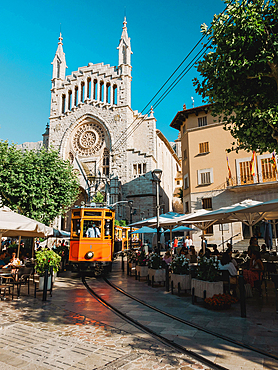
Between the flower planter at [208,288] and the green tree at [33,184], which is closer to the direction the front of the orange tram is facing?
the flower planter

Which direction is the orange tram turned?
toward the camera

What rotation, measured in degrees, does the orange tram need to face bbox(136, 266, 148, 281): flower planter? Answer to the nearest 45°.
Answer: approximately 90° to its left

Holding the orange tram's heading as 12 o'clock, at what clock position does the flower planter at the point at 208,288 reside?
The flower planter is roughly at 11 o'clock from the orange tram.

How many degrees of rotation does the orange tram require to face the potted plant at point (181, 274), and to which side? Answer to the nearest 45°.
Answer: approximately 45° to its left

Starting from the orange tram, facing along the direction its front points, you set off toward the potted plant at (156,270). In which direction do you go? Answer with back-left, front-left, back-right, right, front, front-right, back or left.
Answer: front-left

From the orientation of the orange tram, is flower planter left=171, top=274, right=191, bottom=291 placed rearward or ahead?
ahead
